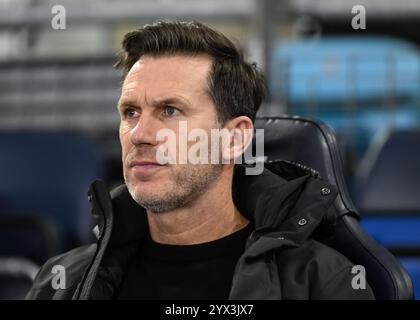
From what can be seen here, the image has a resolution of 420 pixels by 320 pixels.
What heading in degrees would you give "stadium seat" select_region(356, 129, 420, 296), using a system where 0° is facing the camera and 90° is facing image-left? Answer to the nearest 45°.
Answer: approximately 0°

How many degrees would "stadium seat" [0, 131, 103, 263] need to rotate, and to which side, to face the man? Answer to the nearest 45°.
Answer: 0° — it already faces them

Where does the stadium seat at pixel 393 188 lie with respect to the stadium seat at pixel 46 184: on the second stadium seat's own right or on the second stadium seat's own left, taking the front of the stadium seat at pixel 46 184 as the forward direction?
on the second stadium seat's own left

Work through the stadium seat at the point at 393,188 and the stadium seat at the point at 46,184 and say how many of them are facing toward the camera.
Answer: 2

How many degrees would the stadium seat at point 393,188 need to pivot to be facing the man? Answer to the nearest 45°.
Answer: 0° — it already faces them

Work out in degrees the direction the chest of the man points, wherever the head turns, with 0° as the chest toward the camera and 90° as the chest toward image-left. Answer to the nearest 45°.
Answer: approximately 45°
